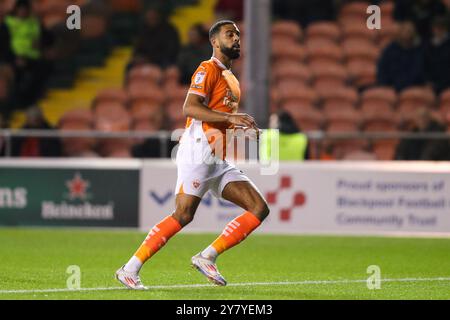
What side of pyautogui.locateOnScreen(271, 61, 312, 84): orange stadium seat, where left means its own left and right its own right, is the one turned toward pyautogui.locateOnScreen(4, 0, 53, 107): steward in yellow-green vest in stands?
right

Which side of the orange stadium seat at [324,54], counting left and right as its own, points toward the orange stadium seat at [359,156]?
front

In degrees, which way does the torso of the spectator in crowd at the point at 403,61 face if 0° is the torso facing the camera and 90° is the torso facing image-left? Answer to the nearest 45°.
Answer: approximately 0°

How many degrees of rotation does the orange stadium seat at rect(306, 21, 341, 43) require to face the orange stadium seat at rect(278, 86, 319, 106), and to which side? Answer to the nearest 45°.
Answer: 0° — it already faces it

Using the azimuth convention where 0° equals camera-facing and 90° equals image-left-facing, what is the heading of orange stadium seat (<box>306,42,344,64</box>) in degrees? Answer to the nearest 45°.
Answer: approximately 0°

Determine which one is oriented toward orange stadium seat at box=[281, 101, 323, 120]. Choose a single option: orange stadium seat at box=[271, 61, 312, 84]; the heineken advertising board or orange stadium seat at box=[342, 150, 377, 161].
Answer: orange stadium seat at box=[271, 61, 312, 84]

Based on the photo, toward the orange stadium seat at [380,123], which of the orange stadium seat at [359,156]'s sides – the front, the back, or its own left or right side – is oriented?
back
